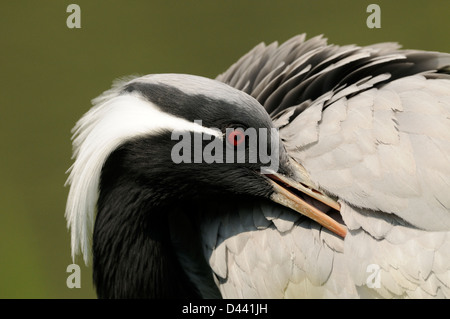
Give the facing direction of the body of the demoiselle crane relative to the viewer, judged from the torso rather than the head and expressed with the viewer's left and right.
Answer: facing to the left of the viewer
